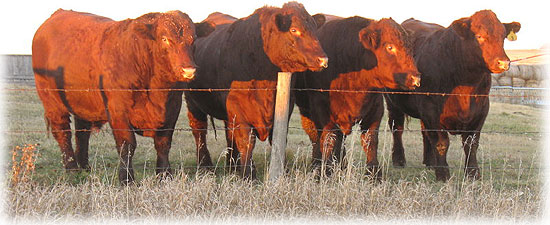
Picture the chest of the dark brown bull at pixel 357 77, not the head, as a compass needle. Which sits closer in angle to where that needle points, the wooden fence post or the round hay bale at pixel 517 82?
the wooden fence post

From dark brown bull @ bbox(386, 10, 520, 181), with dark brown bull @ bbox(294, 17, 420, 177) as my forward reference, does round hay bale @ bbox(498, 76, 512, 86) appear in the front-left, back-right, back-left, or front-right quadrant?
back-right

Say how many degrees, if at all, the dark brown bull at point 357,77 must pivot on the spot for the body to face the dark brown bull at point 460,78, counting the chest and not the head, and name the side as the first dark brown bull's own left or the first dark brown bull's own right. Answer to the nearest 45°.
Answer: approximately 90° to the first dark brown bull's own left

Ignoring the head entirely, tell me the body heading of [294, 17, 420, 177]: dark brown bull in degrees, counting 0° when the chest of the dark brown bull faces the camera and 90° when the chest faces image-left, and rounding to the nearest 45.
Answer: approximately 315°

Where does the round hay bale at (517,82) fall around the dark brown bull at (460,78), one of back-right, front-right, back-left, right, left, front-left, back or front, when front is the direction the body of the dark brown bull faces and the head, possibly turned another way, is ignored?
back-left

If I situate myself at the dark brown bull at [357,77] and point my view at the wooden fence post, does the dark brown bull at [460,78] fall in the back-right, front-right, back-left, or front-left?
back-left

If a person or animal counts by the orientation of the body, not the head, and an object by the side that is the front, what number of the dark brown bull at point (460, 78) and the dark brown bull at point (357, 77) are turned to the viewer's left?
0
